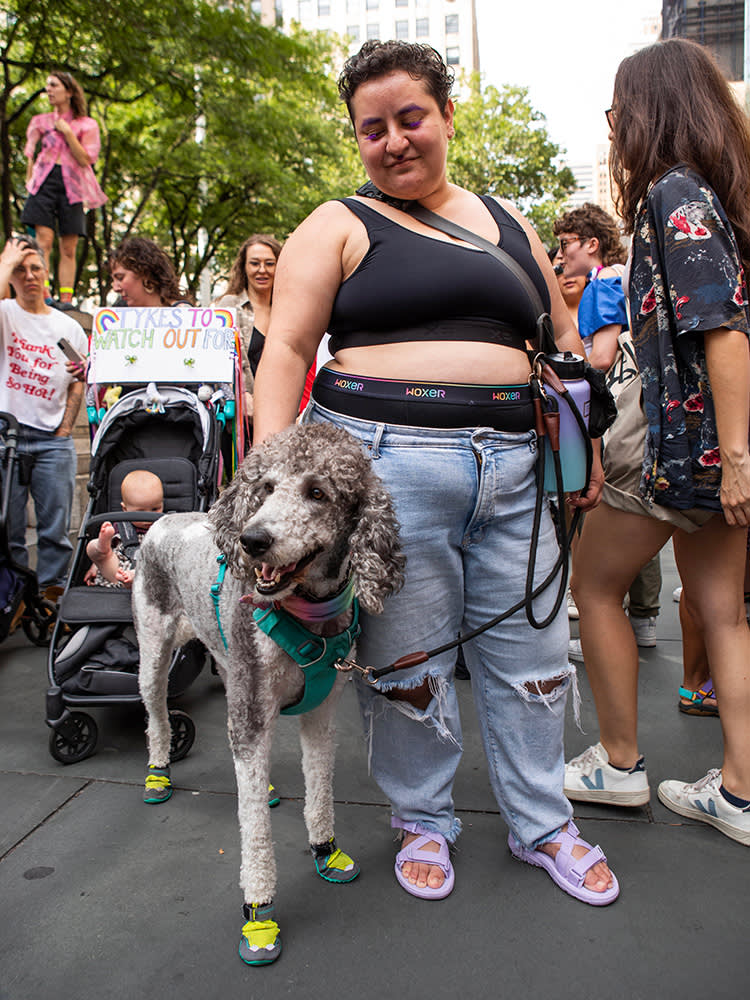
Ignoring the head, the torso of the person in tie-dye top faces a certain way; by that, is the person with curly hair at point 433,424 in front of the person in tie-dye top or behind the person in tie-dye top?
in front

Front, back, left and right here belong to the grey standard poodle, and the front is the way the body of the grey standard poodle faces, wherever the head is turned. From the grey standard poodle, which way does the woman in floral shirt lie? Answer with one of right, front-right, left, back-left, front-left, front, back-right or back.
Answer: front-left

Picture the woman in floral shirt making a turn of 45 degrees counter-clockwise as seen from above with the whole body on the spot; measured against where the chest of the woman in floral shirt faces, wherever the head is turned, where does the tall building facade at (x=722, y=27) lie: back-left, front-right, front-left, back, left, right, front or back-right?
back-right

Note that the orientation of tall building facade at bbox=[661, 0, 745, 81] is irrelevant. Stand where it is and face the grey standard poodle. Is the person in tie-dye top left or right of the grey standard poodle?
right

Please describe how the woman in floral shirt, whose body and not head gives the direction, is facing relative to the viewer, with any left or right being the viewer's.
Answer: facing to the left of the viewer

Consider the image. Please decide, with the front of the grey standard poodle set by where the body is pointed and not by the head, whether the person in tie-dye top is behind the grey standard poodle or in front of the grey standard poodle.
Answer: behind

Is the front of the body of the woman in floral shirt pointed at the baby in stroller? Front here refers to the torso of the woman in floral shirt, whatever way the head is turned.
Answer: yes

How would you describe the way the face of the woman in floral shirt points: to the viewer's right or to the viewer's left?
to the viewer's left
